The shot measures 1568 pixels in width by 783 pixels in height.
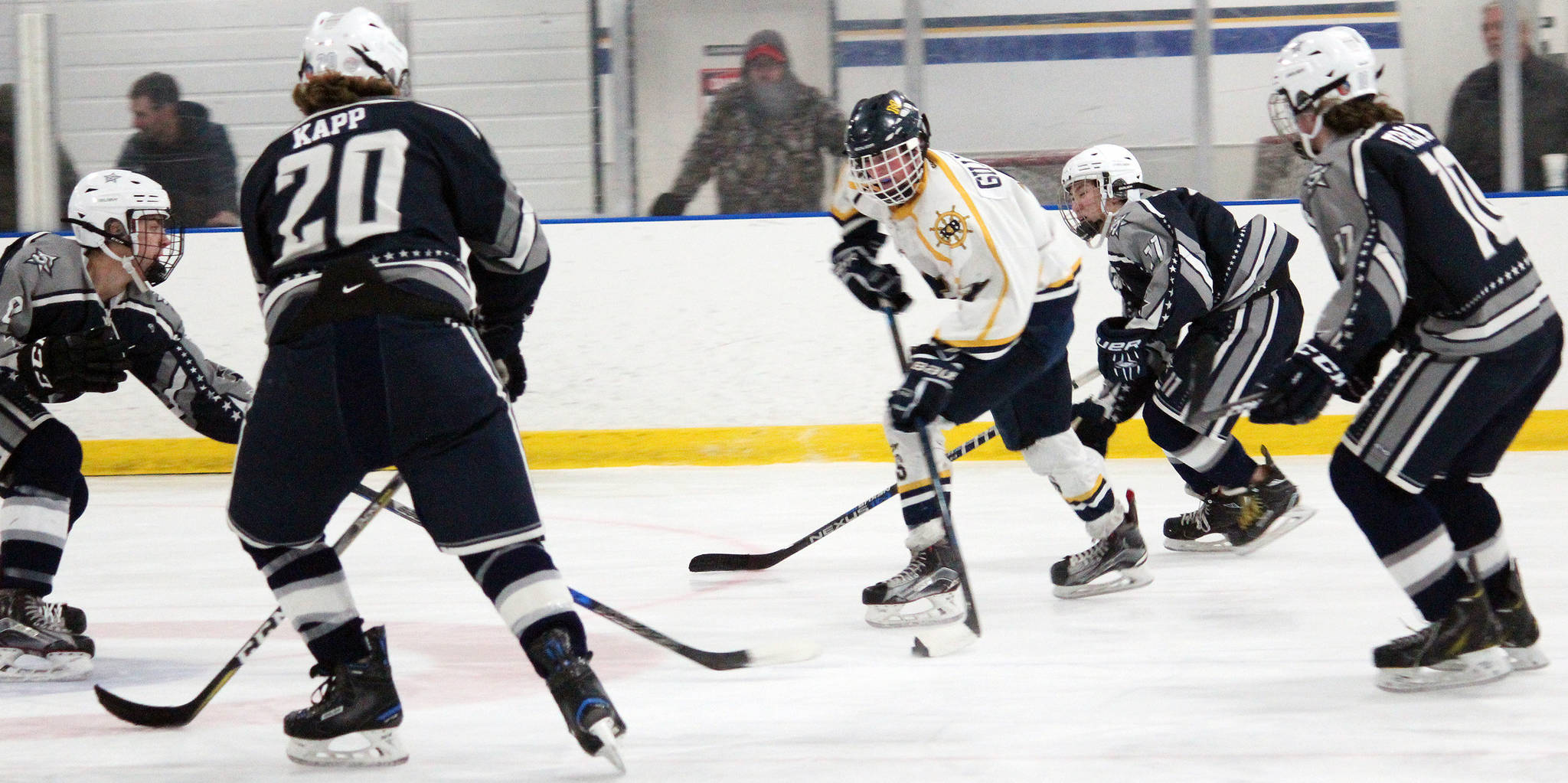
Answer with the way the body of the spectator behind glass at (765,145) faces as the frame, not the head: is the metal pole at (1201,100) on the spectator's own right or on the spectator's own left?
on the spectator's own left

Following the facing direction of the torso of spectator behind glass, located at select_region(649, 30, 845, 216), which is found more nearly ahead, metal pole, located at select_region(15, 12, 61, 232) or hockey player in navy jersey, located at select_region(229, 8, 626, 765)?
the hockey player in navy jersey

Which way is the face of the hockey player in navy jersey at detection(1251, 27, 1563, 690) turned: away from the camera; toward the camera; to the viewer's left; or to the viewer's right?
to the viewer's left

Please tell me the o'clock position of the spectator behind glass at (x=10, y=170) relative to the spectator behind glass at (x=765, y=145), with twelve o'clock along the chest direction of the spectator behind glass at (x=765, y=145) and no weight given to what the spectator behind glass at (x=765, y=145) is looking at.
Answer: the spectator behind glass at (x=10, y=170) is roughly at 3 o'clock from the spectator behind glass at (x=765, y=145).

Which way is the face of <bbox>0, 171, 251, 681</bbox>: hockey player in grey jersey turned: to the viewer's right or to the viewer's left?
to the viewer's right

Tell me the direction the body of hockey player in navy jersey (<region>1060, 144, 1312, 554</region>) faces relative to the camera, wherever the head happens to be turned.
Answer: to the viewer's left
